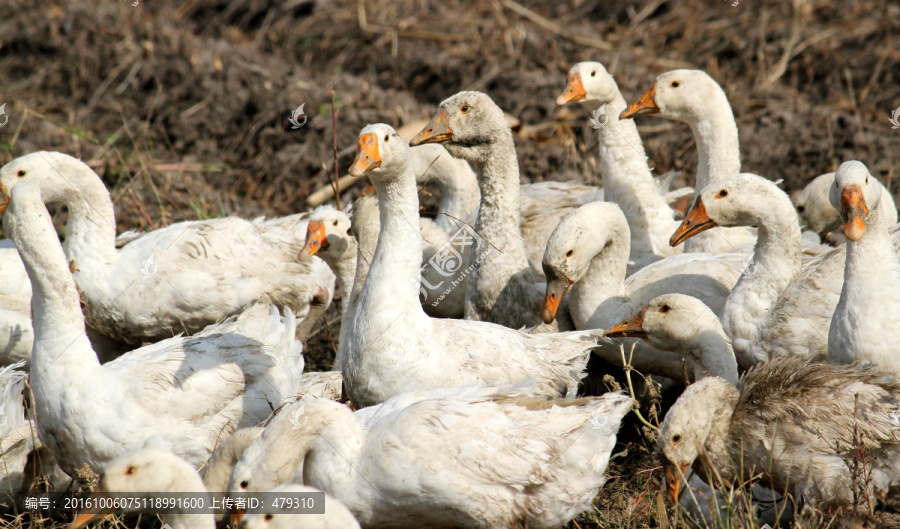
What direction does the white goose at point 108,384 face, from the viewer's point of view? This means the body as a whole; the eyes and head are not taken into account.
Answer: to the viewer's left

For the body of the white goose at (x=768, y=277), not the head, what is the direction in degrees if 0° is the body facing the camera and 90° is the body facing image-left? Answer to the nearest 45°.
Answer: approximately 90°

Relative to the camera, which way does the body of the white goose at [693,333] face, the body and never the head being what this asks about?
to the viewer's left

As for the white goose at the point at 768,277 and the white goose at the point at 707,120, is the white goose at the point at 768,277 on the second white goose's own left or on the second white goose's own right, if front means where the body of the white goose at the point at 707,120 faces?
on the second white goose's own left

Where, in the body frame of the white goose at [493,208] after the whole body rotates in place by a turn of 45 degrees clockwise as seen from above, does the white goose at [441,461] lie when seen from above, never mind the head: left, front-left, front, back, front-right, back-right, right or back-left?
back-left

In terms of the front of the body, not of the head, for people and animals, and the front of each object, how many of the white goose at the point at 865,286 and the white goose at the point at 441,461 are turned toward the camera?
1

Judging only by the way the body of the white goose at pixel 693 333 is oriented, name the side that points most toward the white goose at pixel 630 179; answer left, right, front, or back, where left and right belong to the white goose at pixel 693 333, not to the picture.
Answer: right

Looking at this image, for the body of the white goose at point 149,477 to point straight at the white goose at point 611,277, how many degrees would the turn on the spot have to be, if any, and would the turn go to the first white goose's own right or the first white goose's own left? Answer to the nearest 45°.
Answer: approximately 135° to the first white goose's own right

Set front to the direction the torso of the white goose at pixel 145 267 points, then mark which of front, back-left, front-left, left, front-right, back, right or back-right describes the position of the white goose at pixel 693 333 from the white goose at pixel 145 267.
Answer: back-left

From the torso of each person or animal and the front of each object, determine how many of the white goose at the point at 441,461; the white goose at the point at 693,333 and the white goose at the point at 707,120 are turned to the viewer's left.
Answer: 3

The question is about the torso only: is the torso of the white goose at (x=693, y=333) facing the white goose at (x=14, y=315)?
yes

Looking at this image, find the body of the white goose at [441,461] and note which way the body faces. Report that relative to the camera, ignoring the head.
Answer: to the viewer's left

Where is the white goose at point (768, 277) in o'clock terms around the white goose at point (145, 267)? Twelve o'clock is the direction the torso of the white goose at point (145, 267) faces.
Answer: the white goose at point (768, 277) is roughly at 7 o'clock from the white goose at point (145, 267).
